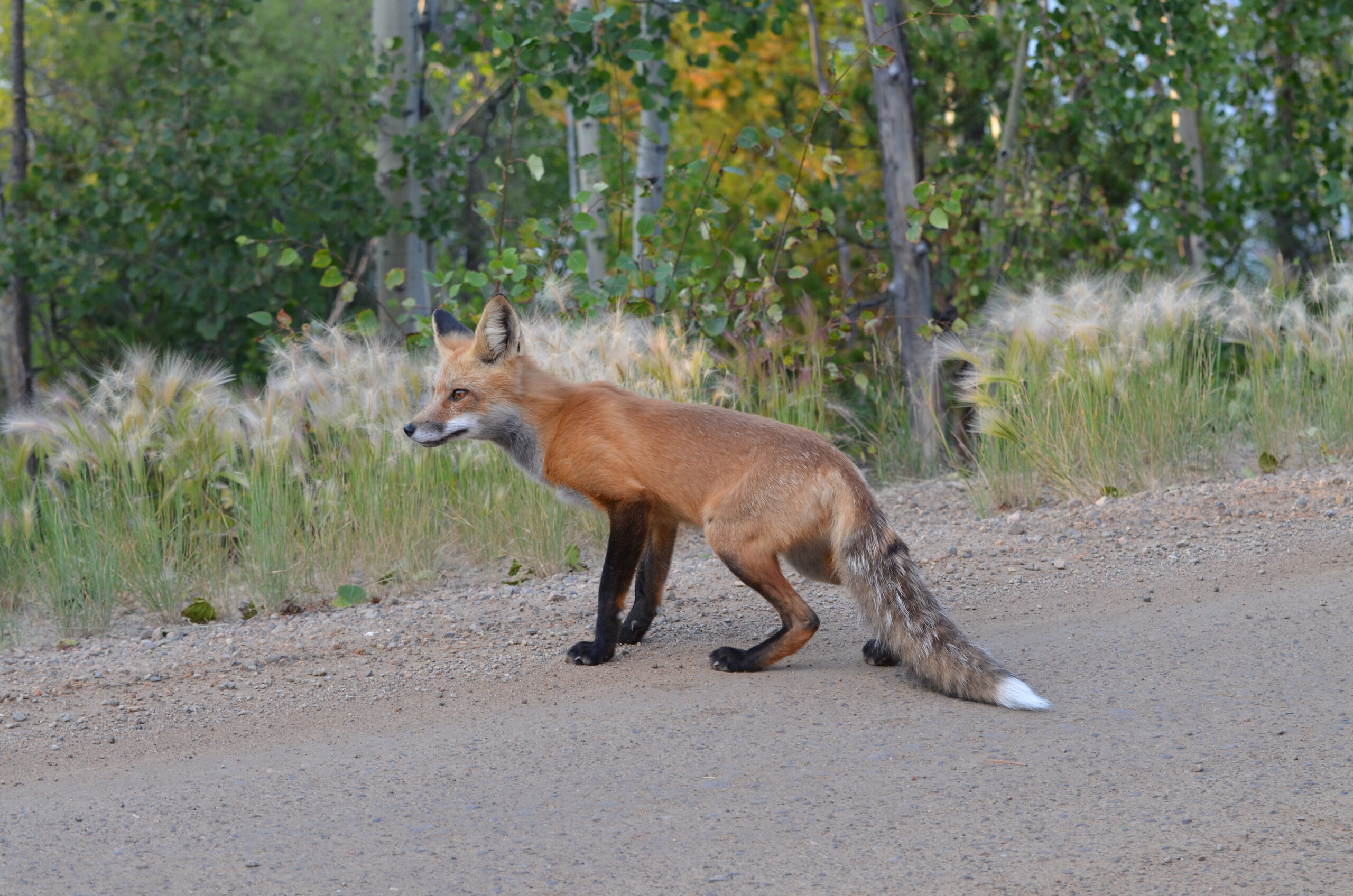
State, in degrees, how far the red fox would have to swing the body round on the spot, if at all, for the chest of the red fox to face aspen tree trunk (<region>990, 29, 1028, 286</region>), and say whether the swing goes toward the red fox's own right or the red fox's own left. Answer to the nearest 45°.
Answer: approximately 90° to the red fox's own right

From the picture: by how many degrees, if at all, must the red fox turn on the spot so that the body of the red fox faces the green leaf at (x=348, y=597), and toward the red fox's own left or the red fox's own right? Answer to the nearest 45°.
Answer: approximately 45° to the red fox's own right

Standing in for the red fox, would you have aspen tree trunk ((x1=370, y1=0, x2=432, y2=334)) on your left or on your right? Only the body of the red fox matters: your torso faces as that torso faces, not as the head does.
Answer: on your right

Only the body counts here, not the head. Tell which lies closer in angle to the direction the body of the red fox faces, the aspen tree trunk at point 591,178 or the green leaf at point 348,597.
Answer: the green leaf

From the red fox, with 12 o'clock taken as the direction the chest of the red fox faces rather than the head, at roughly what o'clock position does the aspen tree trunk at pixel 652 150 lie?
The aspen tree trunk is roughly at 3 o'clock from the red fox.

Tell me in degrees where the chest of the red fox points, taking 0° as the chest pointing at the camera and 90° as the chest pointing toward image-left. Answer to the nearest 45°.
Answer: approximately 90°

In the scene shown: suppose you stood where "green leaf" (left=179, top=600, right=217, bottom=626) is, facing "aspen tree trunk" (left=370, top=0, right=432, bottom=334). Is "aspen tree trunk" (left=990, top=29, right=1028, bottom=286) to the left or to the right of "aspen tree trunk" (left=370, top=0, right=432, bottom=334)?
right

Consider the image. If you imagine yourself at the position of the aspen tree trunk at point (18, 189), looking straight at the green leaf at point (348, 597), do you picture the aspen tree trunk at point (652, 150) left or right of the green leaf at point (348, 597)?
left
